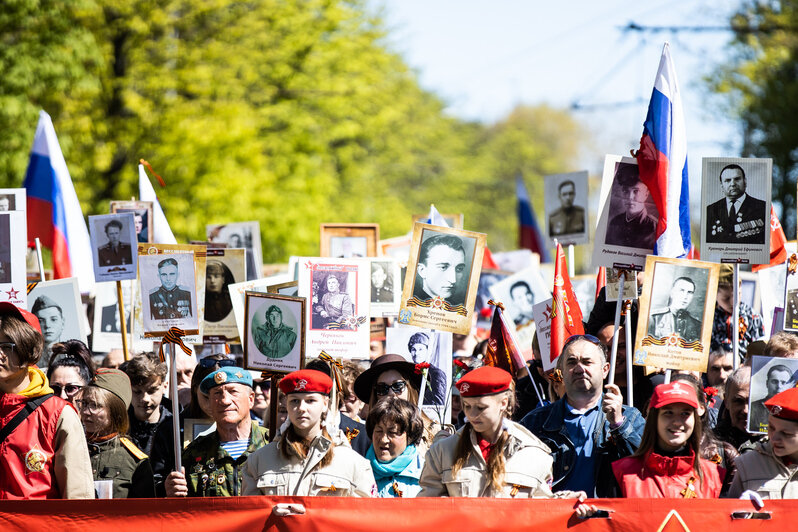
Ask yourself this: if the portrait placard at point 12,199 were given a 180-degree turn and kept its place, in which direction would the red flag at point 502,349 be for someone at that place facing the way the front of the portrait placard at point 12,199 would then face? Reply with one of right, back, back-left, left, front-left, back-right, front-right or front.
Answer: back-right

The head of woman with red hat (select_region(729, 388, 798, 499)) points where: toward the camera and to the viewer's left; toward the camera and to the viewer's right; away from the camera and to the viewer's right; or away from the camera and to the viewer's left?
toward the camera and to the viewer's left

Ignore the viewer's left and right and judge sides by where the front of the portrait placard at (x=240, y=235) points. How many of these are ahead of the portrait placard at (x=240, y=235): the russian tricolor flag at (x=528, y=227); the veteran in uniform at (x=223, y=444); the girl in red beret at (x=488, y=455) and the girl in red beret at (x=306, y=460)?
3

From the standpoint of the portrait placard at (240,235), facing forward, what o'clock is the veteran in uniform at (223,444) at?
The veteran in uniform is roughly at 12 o'clock from the portrait placard.

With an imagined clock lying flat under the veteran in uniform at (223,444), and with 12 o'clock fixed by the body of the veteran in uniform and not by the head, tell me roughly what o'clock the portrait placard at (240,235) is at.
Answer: The portrait placard is roughly at 6 o'clock from the veteran in uniform.

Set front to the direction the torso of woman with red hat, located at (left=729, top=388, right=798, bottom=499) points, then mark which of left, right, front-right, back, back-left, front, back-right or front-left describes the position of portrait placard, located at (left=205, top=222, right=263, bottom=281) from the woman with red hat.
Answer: back-right

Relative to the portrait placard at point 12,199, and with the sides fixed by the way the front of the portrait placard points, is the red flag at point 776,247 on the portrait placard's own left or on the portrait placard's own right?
on the portrait placard's own left
